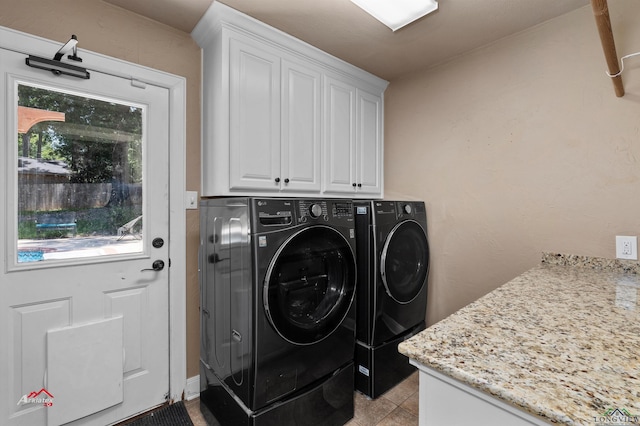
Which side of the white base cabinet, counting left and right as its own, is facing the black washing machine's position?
front

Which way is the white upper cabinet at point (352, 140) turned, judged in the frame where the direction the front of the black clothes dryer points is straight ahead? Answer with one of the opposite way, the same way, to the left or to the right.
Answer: the same way

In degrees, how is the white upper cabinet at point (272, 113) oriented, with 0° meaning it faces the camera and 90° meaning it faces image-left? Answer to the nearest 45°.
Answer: approximately 315°

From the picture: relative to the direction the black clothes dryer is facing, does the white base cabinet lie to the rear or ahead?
ahead

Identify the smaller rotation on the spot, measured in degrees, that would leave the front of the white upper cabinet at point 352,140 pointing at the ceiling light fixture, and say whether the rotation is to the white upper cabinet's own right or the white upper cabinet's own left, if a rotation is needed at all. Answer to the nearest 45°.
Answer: approximately 45° to the white upper cabinet's own right

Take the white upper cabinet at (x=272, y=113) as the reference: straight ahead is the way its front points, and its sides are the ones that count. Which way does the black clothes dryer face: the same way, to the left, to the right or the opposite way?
the same way

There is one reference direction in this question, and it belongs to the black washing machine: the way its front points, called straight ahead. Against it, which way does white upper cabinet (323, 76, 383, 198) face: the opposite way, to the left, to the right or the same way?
the same way

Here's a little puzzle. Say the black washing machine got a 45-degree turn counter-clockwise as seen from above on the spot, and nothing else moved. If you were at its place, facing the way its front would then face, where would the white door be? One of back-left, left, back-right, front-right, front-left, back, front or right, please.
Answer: back

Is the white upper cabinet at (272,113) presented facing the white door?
no

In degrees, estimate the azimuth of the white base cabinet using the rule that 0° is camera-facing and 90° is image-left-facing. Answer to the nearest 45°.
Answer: approximately 135°

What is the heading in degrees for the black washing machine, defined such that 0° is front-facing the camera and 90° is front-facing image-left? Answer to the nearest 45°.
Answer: approximately 315°

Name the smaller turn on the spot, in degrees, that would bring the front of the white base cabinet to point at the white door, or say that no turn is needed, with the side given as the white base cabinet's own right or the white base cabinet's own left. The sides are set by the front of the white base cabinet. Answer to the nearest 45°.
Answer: approximately 45° to the white base cabinet's own left

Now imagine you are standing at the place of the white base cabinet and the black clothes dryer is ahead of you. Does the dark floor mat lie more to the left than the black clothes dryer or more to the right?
left

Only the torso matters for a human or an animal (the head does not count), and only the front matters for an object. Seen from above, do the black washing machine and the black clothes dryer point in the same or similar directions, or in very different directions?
same or similar directions
